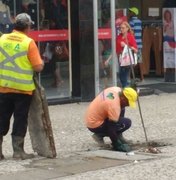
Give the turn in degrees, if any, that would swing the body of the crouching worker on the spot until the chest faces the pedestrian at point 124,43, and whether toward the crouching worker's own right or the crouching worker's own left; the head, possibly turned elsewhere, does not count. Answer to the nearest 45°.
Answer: approximately 90° to the crouching worker's own left

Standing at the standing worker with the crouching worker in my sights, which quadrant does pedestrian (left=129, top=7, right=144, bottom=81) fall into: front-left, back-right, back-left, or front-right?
front-left

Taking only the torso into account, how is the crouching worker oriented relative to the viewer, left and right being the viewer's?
facing to the right of the viewer

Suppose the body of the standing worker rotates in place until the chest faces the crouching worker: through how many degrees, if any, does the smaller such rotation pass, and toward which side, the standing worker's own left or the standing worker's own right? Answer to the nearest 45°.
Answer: approximately 45° to the standing worker's own right

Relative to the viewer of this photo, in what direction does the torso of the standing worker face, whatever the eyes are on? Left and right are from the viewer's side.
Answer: facing away from the viewer and to the right of the viewer

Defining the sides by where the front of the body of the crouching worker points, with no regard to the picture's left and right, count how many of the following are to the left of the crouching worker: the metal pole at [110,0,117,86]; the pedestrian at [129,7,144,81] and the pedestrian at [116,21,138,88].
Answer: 3

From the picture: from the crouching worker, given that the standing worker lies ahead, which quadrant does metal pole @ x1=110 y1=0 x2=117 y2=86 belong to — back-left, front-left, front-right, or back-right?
back-right

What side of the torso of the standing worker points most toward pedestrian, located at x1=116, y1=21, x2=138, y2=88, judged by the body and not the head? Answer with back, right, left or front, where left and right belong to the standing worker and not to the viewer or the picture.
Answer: front

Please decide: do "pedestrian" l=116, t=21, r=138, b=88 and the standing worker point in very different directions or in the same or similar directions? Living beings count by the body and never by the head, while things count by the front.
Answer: very different directions

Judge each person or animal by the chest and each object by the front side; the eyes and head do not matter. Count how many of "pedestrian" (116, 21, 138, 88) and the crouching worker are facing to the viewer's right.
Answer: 1

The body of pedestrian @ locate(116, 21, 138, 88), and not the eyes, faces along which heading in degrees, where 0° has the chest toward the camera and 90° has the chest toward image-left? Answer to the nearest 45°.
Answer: approximately 45°

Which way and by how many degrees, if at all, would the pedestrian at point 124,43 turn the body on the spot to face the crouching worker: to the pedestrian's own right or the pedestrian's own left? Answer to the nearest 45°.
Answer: approximately 45° to the pedestrian's own left

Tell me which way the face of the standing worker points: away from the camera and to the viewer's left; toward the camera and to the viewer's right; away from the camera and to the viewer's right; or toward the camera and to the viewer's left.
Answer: away from the camera and to the viewer's right

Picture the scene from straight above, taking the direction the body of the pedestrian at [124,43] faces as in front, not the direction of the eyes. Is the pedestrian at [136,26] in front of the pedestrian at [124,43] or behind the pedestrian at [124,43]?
behind

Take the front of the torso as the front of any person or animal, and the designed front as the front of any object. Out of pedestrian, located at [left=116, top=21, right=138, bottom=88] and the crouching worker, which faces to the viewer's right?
the crouching worker
